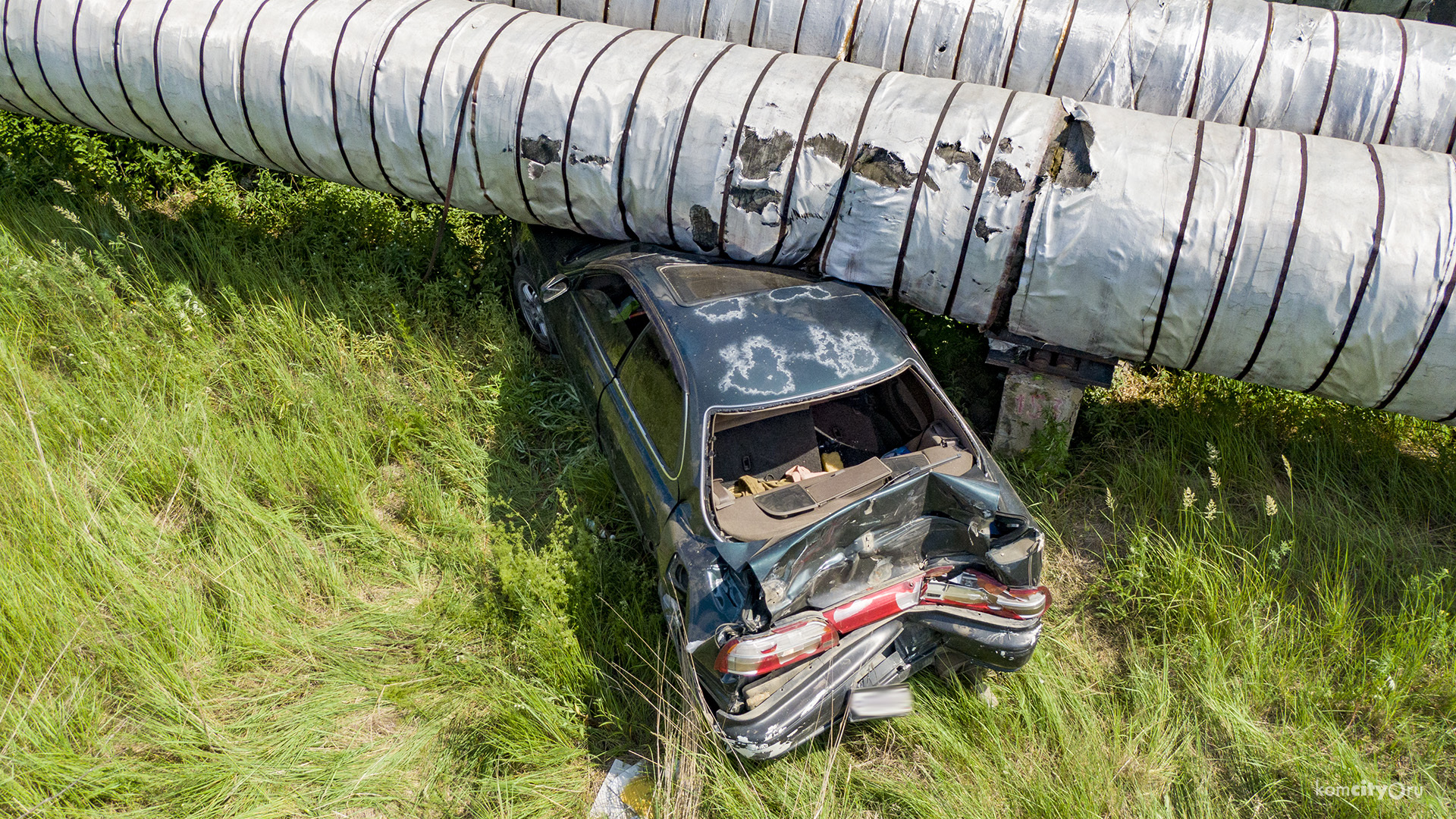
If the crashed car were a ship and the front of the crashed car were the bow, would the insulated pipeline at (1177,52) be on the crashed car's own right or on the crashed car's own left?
on the crashed car's own right

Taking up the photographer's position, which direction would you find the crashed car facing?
facing away from the viewer and to the left of the viewer

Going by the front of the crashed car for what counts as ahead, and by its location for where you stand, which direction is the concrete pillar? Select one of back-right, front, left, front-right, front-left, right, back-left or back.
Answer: right
